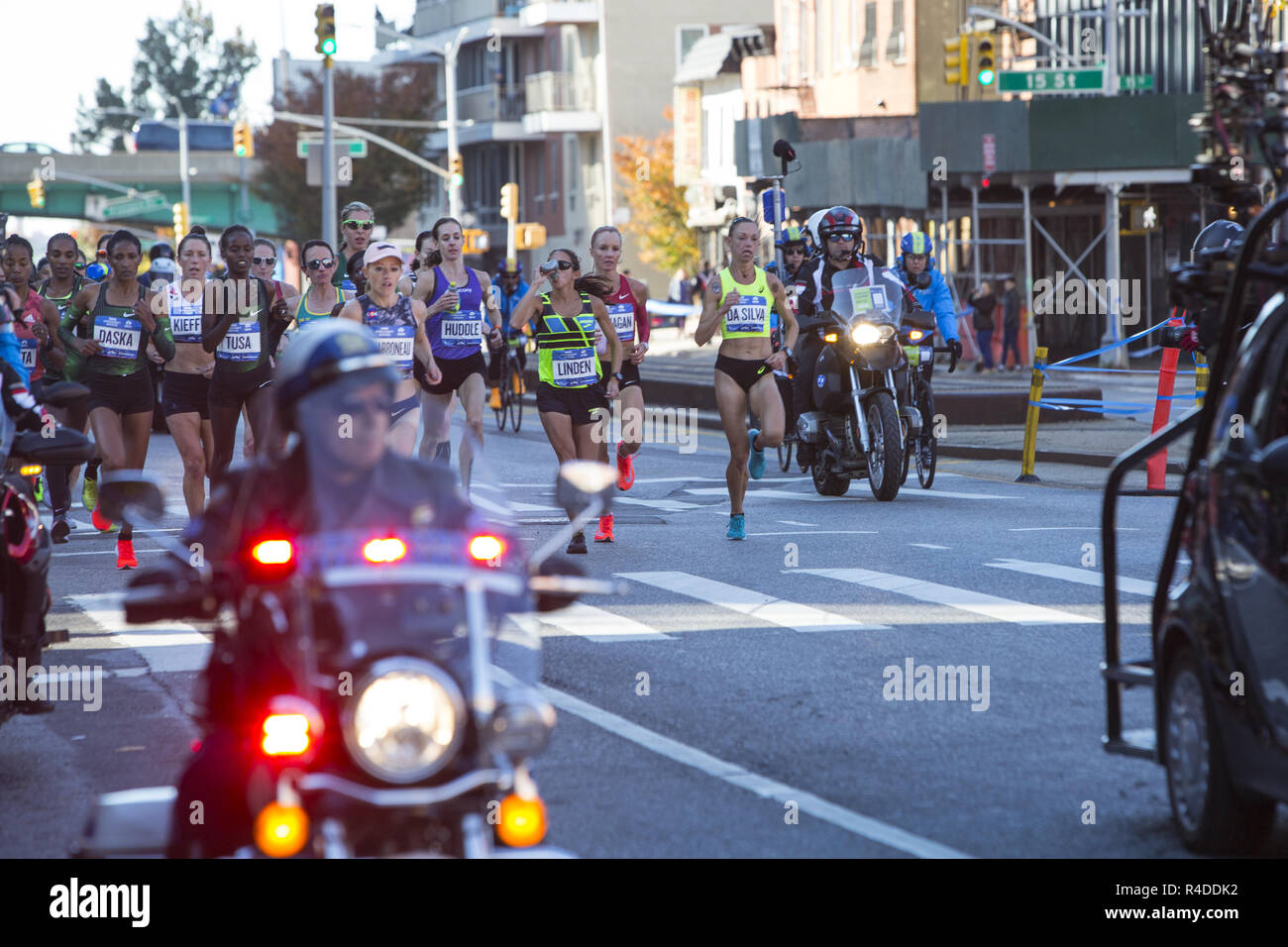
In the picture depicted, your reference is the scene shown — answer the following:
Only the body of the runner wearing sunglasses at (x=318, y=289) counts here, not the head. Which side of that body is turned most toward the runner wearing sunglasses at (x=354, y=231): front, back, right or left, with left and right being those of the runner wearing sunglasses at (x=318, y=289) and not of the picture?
back

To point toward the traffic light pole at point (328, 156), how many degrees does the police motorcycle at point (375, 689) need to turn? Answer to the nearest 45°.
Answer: approximately 180°

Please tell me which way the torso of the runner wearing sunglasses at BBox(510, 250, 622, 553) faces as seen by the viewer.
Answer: toward the camera

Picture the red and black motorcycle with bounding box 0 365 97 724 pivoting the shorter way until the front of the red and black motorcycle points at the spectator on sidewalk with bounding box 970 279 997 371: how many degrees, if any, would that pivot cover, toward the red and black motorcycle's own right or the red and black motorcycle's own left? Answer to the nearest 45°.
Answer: approximately 135° to the red and black motorcycle's own left

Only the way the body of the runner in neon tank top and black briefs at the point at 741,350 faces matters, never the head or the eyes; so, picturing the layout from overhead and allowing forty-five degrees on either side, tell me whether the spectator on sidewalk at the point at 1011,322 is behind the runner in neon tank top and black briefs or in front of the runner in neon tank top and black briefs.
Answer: behind

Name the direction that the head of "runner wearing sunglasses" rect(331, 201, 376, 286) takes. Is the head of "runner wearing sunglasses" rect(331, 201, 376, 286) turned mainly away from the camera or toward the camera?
toward the camera

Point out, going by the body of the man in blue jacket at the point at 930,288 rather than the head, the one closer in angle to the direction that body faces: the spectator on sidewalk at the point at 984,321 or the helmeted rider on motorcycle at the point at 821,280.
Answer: the helmeted rider on motorcycle

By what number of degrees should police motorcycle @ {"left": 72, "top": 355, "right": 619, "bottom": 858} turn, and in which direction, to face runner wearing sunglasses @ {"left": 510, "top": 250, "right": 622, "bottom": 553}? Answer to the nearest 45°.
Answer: approximately 180°

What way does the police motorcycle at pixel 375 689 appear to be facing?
toward the camera

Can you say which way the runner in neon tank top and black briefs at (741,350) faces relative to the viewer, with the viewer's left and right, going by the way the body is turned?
facing the viewer

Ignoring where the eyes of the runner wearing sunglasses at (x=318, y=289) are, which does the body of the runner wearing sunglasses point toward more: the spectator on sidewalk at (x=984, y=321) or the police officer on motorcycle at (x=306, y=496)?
the police officer on motorcycle

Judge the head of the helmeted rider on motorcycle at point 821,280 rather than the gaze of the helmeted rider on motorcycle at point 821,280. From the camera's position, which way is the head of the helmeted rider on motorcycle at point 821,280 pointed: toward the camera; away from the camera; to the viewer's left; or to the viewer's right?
toward the camera

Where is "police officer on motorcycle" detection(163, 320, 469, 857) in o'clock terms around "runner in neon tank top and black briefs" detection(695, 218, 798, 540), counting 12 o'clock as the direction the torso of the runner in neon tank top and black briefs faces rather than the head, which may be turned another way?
The police officer on motorcycle is roughly at 12 o'clock from the runner in neon tank top and black briefs.

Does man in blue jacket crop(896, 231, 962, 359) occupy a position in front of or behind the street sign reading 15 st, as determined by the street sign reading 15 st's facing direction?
in front

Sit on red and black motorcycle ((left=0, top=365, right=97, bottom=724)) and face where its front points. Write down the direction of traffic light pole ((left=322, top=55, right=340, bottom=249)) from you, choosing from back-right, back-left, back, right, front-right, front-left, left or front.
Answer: back

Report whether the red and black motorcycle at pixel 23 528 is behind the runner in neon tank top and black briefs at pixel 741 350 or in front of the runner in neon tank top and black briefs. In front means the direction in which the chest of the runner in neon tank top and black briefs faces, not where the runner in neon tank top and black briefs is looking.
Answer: in front
